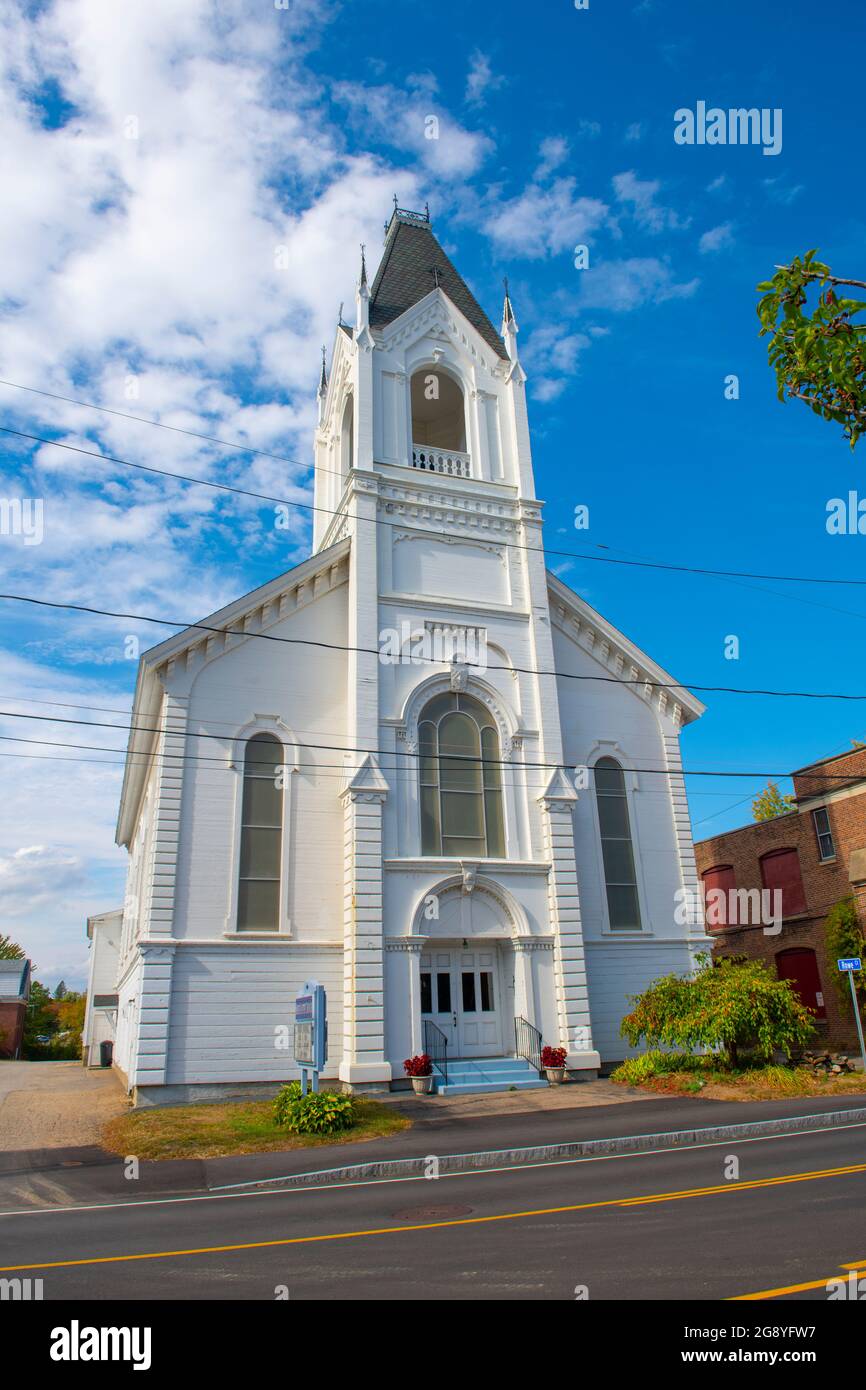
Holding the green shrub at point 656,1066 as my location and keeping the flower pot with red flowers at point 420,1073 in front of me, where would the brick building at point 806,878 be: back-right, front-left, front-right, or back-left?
back-right

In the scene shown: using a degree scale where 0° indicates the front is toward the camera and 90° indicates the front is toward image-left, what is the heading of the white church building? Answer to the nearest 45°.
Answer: approximately 0°

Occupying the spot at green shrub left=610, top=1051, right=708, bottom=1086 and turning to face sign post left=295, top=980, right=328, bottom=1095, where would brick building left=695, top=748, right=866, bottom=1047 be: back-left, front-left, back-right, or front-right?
back-right

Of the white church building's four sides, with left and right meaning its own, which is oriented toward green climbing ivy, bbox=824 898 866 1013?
left
